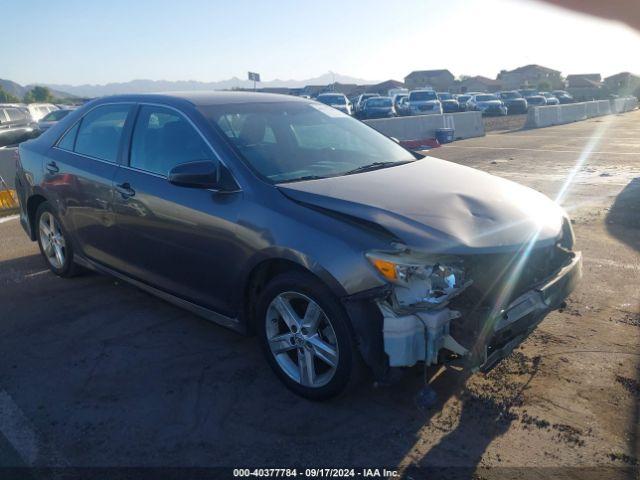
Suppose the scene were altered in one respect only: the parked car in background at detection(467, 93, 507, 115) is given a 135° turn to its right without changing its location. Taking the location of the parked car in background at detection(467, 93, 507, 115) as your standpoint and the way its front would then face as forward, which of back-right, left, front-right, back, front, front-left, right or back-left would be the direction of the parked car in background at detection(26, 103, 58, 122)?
front-left

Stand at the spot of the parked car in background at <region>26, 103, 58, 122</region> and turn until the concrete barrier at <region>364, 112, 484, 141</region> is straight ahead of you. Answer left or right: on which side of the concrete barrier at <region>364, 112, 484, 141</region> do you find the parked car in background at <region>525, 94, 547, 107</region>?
left

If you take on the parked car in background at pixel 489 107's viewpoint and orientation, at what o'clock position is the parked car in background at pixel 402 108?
the parked car in background at pixel 402 108 is roughly at 3 o'clock from the parked car in background at pixel 489 107.

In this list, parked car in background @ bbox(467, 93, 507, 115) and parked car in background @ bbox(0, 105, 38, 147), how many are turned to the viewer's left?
0

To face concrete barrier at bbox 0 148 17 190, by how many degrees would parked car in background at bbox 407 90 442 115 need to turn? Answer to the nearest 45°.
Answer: approximately 45° to its right

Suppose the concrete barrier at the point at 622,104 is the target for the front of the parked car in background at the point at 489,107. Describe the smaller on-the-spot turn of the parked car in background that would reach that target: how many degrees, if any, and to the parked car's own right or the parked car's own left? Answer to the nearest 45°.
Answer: approximately 90° to the parked car's own left

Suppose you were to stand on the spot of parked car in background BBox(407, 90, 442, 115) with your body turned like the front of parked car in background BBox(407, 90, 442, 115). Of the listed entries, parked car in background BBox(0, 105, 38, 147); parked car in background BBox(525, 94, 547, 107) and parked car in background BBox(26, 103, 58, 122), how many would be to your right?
2

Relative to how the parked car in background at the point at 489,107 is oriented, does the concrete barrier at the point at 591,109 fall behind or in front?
in front
